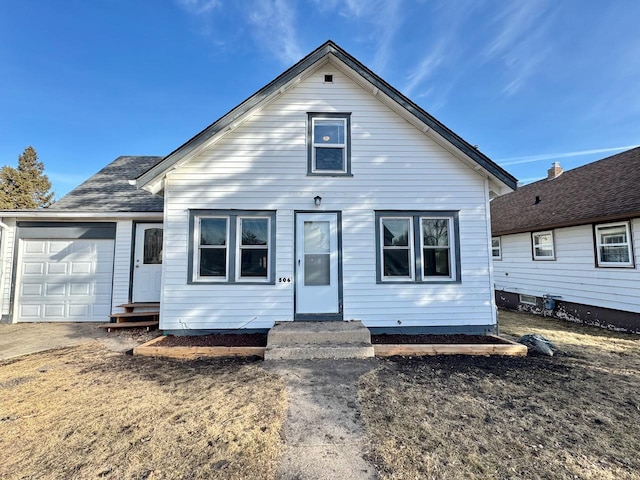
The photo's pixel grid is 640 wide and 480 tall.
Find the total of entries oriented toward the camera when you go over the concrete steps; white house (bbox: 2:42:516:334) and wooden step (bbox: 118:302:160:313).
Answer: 3

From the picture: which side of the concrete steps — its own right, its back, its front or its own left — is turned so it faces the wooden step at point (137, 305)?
right

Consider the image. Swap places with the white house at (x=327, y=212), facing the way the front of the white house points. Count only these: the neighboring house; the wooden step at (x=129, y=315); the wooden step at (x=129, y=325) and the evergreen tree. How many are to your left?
1

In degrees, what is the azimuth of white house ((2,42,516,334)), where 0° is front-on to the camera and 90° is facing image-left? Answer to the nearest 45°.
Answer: approximately 0°

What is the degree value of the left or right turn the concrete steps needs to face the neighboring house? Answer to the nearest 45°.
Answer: approximately 135° to its left

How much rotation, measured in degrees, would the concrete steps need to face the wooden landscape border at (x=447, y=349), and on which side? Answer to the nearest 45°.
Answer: approximately 90° to its left

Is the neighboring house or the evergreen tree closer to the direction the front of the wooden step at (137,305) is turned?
the neighboring house

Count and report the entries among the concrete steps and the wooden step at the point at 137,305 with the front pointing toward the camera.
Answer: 2

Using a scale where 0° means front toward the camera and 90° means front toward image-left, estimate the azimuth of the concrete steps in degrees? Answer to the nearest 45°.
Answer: approximately 0°

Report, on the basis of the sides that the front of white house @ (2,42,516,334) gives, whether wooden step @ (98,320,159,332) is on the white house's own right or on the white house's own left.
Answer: on the white house's own right

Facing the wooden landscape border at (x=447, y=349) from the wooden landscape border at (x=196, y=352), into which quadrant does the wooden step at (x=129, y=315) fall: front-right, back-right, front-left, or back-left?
back-left
